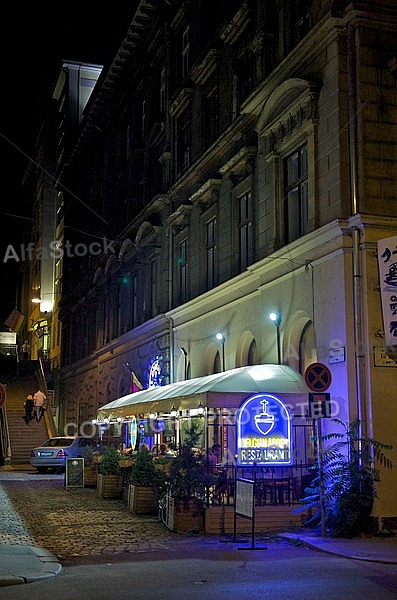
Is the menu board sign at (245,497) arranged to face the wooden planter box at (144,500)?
no

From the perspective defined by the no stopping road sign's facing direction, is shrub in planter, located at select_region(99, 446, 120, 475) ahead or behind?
behind

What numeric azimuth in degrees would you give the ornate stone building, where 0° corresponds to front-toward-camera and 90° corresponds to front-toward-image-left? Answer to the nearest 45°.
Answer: approximately 45°

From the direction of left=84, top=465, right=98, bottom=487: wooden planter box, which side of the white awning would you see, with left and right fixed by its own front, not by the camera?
right

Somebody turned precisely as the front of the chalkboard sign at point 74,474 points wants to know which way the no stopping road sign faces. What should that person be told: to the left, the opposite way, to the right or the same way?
the same way

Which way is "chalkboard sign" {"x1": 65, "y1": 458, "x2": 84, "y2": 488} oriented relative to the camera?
toward the camera

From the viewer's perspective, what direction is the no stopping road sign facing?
toward the camera

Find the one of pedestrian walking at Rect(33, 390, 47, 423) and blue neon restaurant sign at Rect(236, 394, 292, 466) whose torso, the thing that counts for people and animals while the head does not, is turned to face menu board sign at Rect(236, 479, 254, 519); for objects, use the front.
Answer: the blue neon restaurant sign

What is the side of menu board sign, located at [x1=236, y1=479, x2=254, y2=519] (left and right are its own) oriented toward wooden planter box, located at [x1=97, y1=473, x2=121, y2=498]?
right

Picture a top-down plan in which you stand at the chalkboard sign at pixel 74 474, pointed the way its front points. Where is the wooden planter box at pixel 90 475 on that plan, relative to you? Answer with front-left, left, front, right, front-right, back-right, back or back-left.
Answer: back-left

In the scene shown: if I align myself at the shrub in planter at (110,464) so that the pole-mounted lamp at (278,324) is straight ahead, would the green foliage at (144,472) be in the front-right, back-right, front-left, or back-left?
front-right
